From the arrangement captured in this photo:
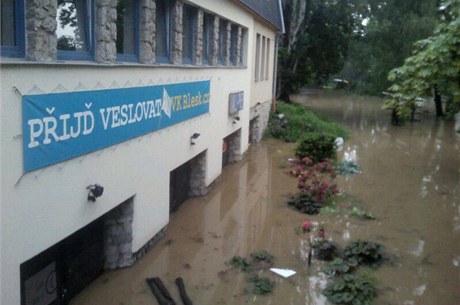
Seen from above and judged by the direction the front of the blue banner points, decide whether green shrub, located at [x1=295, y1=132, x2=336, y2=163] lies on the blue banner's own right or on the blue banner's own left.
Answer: on the blue banner's own left

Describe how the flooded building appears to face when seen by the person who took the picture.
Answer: facing the viewer and to the right of the viewer

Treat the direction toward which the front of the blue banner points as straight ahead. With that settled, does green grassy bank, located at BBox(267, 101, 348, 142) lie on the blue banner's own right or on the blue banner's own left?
on the blue banner's own left

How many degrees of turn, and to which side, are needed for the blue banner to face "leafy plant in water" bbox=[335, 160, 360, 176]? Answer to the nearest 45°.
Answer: approximately 90° to its left

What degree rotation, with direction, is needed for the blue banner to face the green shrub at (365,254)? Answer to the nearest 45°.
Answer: approximately 45° to its left

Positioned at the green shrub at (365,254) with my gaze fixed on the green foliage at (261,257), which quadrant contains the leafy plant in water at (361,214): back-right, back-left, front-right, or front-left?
back-right
